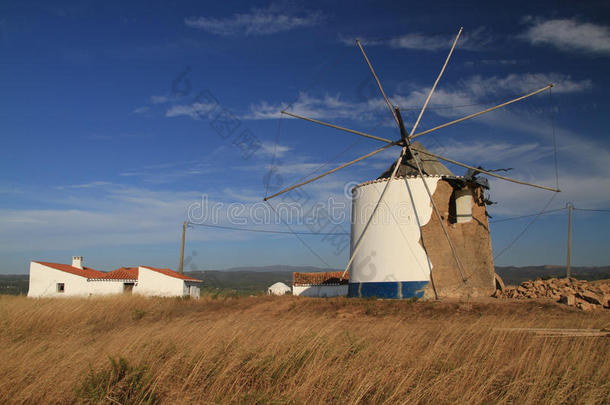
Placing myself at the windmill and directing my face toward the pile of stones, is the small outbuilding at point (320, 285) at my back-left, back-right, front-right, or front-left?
back-left

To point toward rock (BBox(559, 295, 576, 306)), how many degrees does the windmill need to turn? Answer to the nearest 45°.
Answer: approximately 45° to its left

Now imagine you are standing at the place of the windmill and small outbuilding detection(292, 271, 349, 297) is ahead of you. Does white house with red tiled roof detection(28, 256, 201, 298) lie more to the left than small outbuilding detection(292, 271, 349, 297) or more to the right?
left

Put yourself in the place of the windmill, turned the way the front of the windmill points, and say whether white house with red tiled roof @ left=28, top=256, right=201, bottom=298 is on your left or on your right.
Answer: on your right

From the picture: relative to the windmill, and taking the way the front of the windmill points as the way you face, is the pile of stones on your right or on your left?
on your left

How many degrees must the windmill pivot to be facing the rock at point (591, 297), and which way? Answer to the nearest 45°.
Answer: approximately 45° to its left

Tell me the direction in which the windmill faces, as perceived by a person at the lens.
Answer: facing the viewer
